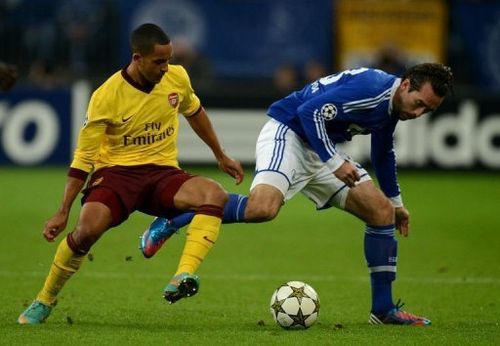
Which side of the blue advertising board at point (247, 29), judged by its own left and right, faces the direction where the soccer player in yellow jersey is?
front

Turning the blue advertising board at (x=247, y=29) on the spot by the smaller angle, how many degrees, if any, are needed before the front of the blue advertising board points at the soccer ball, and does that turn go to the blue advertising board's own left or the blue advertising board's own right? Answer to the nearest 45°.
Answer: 0° — it already faces it

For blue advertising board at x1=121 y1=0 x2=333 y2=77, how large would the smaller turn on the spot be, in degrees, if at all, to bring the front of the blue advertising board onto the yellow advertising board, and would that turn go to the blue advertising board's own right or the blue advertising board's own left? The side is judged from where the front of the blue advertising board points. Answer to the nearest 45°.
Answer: approximately 90° to the blue advertising board's own left

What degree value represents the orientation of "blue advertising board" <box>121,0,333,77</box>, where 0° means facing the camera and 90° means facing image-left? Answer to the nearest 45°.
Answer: approximately 0°
